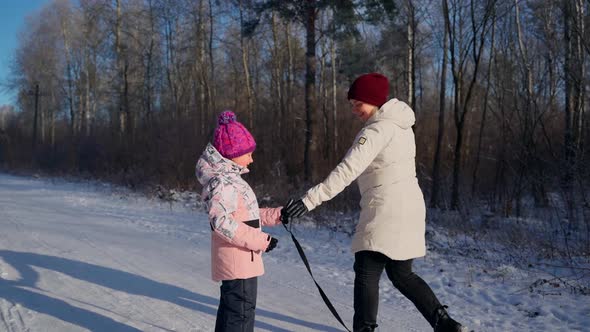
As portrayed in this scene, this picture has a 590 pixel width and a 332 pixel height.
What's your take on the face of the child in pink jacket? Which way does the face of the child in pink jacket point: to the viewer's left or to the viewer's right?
to the viewer's right

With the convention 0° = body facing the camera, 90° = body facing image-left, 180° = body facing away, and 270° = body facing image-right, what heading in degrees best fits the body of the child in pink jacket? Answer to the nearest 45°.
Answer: approximately 270°

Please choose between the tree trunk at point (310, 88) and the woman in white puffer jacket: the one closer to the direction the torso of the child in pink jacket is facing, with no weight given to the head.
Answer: the woman in white puffer jacket

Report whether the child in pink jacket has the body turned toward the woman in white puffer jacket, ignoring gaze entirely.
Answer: yes

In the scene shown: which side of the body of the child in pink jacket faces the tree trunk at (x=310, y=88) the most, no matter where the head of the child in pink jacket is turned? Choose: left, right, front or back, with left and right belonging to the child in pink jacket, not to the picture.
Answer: left
